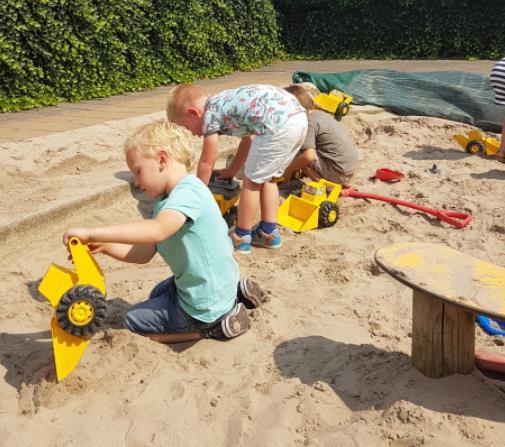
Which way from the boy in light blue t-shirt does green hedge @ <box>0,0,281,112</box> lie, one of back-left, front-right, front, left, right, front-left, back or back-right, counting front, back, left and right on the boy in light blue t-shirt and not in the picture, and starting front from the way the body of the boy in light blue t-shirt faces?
right

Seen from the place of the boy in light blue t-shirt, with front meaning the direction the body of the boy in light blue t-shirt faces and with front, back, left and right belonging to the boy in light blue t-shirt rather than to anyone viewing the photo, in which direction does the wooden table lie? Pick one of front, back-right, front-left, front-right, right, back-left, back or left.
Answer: back-left

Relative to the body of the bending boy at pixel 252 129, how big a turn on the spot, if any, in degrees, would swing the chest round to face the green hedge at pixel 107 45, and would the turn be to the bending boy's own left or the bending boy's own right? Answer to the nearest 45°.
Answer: approximately 90° to the bending boy's own right

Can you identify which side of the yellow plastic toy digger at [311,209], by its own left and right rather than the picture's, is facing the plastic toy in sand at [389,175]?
back

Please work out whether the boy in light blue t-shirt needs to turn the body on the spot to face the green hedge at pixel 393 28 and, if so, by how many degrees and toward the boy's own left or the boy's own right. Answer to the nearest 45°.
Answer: approximately 135° to the boy's own right

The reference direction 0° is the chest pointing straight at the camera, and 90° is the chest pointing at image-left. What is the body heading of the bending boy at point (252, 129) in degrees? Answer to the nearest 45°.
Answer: approximately 90°

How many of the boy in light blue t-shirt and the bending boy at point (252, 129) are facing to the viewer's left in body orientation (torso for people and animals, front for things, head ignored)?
2

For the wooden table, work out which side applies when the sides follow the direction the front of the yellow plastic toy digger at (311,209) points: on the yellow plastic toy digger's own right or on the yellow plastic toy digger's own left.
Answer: on the yellow plastic toy digger's own left

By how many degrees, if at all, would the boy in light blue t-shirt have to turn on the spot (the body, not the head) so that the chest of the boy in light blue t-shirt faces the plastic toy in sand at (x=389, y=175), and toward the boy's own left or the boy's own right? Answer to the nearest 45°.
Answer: approximately 135° to the boy's own right

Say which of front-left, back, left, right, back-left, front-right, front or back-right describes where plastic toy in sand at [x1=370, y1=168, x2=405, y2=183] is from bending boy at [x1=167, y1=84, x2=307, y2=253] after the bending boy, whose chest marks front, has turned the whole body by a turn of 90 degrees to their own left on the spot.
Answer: back-left

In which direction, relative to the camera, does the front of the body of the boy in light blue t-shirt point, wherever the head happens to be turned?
to the viewer's left
